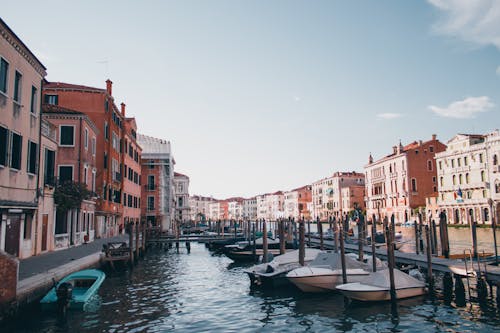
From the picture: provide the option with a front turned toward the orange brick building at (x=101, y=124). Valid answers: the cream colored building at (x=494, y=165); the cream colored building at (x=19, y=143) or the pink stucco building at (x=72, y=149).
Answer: the cream colored building at (x=494, y=165)

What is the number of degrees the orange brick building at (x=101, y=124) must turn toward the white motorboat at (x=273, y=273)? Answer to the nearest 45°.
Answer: approximately 45° to its right

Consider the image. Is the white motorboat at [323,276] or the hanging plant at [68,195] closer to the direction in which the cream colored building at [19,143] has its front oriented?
the white motorboat

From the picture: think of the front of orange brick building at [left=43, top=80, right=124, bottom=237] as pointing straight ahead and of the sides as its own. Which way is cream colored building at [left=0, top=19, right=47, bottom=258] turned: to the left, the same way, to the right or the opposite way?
the same way

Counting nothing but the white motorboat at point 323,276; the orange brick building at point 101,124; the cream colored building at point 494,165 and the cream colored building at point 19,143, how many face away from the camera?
0

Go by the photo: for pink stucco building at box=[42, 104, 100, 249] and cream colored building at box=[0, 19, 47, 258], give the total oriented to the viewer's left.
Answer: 0

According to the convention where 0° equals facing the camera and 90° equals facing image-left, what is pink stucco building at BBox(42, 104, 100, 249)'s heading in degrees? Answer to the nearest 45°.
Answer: approximately 315°

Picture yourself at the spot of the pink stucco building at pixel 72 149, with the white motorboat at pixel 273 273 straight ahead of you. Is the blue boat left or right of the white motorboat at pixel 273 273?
right

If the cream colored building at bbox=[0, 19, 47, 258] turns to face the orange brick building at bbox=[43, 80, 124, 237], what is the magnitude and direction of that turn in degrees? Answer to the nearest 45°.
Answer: approximately 135° to its left

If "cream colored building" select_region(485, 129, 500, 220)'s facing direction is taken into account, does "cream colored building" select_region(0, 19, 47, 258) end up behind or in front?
in front

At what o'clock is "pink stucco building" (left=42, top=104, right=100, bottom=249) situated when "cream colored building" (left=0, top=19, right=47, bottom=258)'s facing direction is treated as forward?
The pink stucco building is roughly at 8 o'clock from the cream colored building.

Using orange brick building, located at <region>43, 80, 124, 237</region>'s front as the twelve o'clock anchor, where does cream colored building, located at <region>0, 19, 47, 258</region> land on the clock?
The cream colored building is roughly at 2 o'clock from the orange brick building.

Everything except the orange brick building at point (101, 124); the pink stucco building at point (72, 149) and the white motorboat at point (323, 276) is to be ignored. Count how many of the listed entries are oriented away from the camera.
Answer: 0

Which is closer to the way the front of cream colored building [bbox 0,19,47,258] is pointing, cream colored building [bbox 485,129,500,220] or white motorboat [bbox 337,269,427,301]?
the white motorboat

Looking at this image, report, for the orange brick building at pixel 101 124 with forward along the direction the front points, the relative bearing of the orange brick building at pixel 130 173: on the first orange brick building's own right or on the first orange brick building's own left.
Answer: on the first orange brick building's own left

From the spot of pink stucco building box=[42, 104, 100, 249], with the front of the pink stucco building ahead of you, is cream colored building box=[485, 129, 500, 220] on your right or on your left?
on your left

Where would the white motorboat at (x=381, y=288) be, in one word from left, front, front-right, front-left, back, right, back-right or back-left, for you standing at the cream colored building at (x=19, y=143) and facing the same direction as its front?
front

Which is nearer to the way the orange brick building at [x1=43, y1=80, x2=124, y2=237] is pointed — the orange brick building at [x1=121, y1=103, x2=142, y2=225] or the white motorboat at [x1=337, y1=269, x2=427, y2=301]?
the white motorboat

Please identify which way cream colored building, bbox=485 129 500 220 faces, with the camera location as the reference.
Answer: facing the viewer and to the left of the viewer

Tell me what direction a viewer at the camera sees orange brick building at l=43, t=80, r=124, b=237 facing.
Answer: facing the viewer and to the right of the viewer

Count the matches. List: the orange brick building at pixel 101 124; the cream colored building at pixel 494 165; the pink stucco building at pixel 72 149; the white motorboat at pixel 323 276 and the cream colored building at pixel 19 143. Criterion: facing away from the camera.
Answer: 0
